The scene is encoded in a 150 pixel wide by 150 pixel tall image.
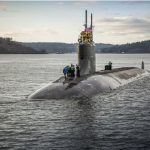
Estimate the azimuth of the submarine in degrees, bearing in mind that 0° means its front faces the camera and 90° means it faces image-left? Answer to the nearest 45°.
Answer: approximately 45°
